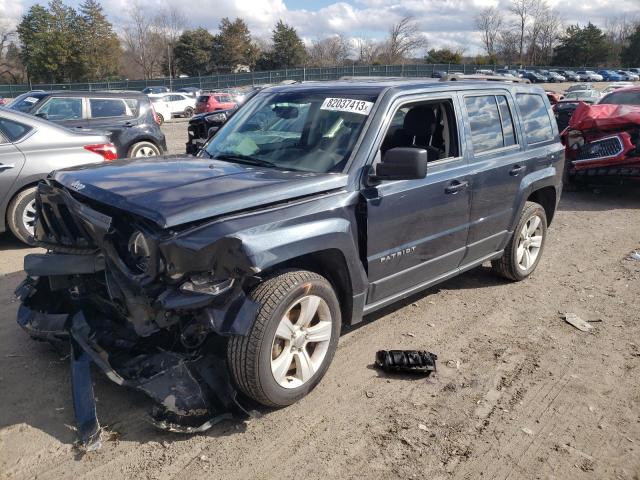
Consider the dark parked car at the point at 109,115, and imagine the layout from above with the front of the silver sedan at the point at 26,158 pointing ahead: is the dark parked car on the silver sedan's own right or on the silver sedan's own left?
on the silver sedan's own right

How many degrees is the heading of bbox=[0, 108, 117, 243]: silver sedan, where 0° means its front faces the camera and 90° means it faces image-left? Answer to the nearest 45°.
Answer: approximately 90°

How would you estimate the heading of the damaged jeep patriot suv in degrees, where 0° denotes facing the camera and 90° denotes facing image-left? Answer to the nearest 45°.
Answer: approximately 45°

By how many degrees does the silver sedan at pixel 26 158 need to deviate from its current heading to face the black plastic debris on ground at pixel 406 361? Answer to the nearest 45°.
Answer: approximately 135° to its left

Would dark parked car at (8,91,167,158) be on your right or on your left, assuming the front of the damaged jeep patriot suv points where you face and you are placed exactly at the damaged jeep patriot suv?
on your right

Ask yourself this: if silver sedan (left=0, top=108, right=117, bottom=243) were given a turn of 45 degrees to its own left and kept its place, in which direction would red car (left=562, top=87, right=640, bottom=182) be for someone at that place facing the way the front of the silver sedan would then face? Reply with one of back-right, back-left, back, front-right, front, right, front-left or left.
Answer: back-left

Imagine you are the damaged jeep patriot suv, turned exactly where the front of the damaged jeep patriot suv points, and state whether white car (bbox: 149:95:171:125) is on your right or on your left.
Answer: on your right

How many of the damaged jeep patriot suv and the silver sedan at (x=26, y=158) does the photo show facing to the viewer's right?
0

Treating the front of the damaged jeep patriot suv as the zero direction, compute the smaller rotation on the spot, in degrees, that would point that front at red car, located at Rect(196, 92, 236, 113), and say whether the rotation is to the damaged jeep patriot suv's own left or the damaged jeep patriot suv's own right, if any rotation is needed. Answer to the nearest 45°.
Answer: approximately 135° to the damaged jeep patriot suv's own right
